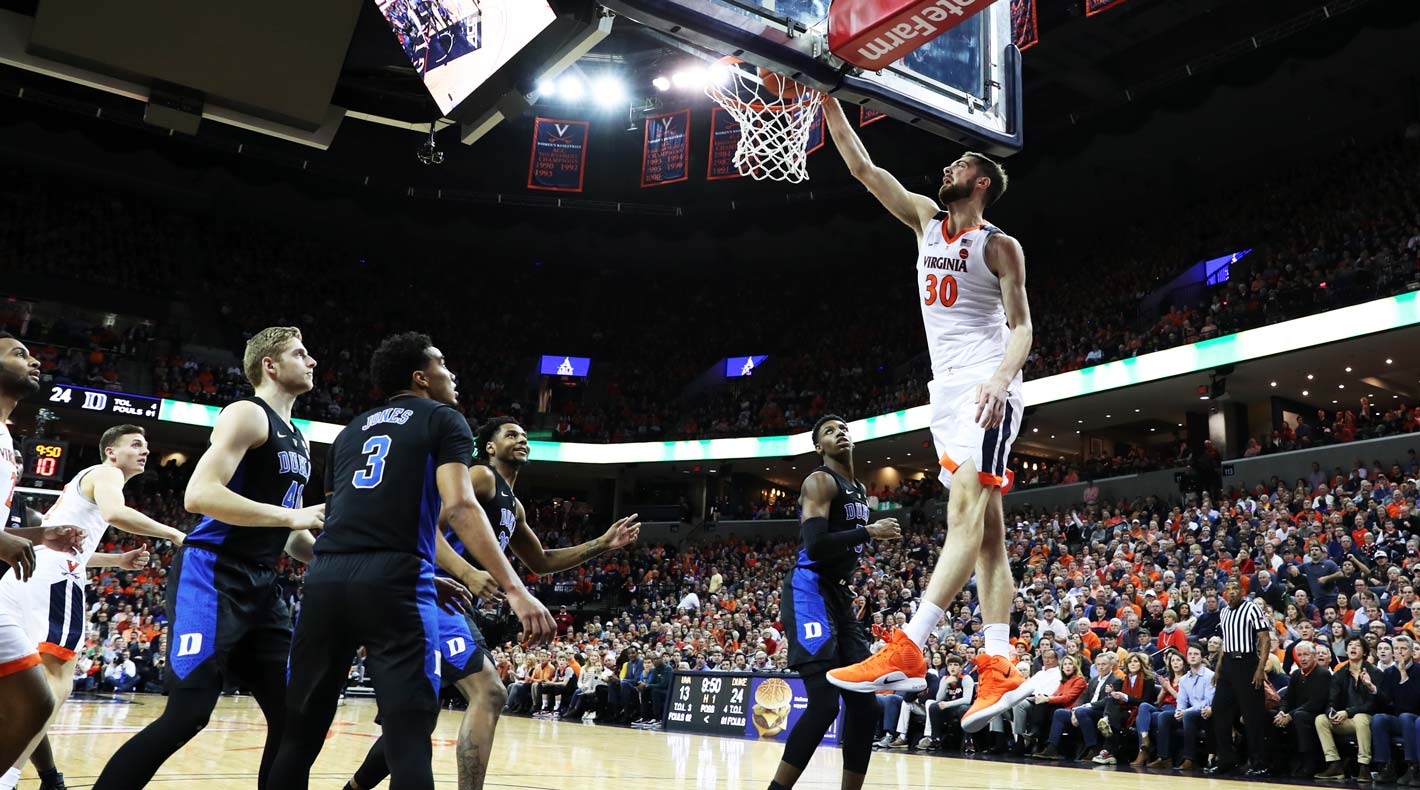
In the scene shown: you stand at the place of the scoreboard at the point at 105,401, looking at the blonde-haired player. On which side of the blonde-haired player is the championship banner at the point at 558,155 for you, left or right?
left

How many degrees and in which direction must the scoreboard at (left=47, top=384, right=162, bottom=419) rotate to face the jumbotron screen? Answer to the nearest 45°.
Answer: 0° — it already faces it

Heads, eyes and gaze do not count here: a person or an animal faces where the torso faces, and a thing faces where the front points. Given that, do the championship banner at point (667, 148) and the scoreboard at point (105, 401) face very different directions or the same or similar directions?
same or similar directions

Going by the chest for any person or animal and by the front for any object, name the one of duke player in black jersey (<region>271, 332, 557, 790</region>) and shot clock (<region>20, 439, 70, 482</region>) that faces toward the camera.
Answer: the shot clock

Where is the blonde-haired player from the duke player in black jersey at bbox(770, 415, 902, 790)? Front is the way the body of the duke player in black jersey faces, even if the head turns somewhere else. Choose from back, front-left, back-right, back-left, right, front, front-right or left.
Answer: right

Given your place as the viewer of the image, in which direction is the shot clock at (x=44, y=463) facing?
facing the viewer

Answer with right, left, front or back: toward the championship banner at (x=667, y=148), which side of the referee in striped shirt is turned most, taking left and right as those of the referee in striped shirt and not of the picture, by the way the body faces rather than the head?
right

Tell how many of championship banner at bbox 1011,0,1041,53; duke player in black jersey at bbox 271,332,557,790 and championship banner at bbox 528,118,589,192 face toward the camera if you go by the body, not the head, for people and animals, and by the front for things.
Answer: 2

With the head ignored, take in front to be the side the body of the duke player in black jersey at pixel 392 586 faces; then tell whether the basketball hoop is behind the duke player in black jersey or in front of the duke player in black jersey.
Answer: in front

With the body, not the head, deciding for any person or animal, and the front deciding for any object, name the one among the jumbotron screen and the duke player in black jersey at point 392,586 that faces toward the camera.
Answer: the jumbotron screen

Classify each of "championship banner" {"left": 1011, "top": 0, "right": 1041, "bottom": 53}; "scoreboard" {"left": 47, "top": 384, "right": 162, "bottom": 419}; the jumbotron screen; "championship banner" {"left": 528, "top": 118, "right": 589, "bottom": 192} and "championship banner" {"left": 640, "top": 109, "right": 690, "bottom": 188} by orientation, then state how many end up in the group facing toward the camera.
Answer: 5

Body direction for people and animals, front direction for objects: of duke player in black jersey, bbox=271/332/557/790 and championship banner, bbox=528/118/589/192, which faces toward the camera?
the championship banner

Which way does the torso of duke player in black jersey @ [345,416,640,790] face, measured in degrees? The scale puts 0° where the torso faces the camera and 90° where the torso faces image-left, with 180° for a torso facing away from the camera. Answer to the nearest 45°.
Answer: approximately 315°

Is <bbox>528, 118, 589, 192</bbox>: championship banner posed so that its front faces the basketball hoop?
yes

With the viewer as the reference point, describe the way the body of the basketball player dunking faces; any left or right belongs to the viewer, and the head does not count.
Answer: facing the viewer and to the left of the viewer

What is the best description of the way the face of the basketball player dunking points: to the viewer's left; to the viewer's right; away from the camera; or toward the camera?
to the viewer's left

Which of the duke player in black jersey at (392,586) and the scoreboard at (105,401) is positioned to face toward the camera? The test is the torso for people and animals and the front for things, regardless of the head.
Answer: the scoreboard

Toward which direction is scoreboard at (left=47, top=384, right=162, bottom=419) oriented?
toward the camera
